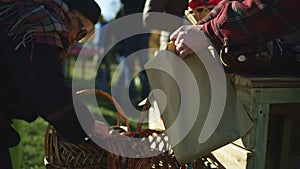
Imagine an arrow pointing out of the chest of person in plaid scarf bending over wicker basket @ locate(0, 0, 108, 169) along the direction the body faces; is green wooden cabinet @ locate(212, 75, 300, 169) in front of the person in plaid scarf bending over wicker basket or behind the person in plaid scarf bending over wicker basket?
in front
